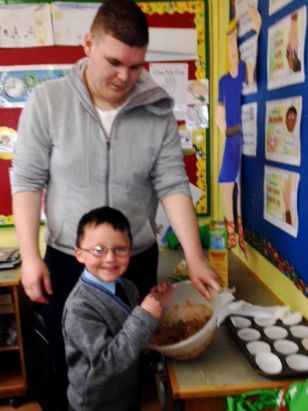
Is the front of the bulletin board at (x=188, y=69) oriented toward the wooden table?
yes

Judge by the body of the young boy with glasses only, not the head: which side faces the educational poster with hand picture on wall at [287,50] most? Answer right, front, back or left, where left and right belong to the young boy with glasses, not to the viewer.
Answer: left

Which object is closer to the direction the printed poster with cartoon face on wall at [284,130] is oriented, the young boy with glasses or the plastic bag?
the young boy with glasses

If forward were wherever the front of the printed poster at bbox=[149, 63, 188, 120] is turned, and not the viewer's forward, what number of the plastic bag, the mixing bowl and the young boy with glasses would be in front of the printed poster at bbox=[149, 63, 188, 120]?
3

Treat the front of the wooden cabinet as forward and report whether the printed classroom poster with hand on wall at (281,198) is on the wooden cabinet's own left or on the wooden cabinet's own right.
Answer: on the wooden cabinet's own left

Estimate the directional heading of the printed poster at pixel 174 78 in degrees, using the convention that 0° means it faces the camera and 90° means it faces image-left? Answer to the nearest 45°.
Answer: approximately 0°

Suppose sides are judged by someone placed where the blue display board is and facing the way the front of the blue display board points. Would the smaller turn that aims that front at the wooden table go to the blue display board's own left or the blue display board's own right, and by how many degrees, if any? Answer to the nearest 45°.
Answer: approximately 45° to the blue display board's own left

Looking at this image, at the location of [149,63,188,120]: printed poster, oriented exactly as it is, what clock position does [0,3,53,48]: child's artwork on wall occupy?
The child's artwork on wall is roughly at 3 o'clock from the printed poster.
